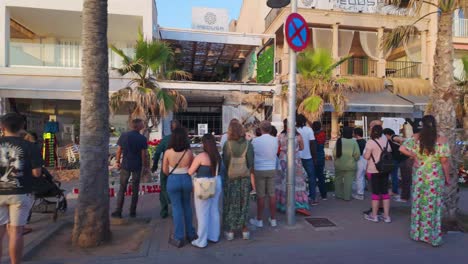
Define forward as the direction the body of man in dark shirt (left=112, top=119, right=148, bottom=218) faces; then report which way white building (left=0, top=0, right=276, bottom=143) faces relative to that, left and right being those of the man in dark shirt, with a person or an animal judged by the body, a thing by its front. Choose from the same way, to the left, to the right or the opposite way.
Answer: the opposite way

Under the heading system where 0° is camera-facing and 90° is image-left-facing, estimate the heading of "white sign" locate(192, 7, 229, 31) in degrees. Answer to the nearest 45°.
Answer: approximately 0°

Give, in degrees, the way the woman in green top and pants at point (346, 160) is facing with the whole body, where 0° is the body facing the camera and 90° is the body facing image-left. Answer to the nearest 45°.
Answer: approximately 180°

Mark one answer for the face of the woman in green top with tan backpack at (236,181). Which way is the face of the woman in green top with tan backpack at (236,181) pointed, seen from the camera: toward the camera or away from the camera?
away from the camera

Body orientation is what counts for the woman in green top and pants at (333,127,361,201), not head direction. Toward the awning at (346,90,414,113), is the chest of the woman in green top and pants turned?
yes

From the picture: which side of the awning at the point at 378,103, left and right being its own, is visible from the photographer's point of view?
front

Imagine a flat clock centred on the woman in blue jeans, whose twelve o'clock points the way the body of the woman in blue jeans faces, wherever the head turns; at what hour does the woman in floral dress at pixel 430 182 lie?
The woman in floral dress is roughly at 3 o'clock from the woman in blue jeans.

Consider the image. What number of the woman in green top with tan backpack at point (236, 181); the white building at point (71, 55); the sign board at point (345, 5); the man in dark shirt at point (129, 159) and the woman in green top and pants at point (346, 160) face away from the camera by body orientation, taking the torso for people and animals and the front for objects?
3

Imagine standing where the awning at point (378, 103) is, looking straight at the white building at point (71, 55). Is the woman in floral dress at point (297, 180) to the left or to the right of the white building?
left

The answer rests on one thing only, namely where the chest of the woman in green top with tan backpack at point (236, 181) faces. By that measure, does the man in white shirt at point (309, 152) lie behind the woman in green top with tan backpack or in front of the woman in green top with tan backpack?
in front

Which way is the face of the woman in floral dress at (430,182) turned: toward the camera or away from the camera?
away from the camera

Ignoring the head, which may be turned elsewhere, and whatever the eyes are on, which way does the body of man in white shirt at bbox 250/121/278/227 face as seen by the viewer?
away from the camera

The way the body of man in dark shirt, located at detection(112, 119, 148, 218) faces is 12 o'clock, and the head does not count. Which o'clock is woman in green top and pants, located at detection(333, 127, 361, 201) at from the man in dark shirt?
The woman in green top and pants is roughly at 3 o'clock from the man in dark shirt.

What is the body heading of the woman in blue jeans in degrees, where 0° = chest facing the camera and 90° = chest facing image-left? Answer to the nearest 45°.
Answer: approximately 180°

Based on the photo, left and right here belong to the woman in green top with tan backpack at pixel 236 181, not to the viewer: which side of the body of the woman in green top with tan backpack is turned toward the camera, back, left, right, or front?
back

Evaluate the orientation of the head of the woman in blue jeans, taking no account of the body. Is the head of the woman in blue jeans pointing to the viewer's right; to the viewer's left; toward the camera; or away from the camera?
away from the camera

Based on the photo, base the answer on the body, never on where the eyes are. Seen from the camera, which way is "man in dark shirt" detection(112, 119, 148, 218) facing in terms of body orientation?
away from the camera
